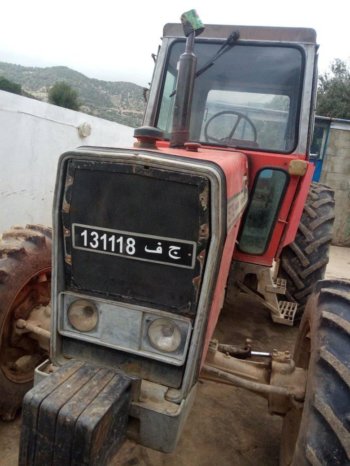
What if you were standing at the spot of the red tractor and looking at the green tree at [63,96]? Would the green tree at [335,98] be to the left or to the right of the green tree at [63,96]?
right

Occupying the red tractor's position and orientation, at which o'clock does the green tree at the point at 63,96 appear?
The green tree is roughly at 4 o'clock from the red tractor.

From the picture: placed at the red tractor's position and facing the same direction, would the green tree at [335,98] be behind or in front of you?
behind

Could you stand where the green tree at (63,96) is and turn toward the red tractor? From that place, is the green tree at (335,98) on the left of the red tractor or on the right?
left

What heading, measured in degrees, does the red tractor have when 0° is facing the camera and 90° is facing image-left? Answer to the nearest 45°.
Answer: approximately 45°
